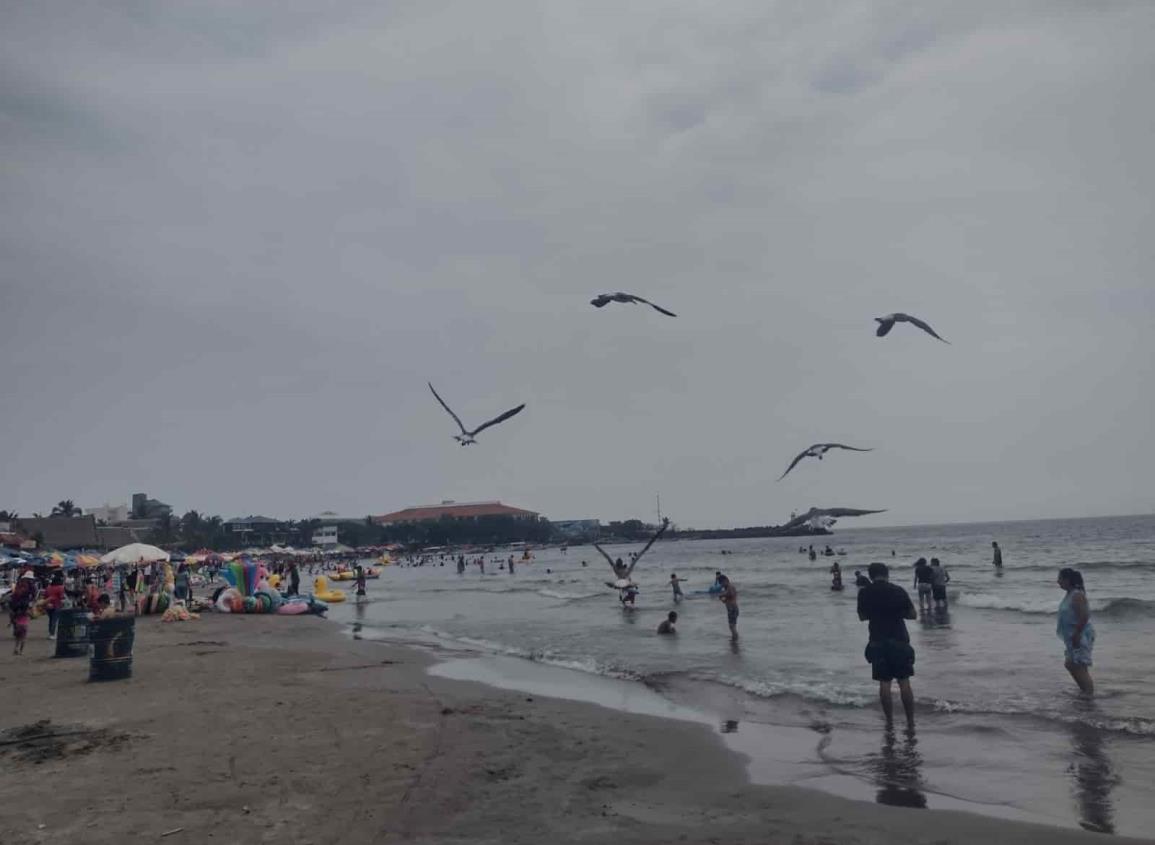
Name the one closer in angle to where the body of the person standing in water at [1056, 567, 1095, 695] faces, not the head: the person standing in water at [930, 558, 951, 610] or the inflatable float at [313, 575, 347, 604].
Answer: the inflatable float

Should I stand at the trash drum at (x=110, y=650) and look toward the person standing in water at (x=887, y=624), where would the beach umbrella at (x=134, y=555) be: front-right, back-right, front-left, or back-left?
back-left

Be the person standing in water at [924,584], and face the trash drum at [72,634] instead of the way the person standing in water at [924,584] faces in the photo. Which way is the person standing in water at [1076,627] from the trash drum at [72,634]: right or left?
left

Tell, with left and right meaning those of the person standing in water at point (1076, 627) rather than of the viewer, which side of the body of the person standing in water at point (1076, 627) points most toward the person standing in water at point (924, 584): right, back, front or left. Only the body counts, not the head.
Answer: right

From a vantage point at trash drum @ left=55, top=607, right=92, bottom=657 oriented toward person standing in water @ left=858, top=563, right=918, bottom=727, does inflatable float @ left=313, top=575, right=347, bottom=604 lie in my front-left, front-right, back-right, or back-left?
back-left

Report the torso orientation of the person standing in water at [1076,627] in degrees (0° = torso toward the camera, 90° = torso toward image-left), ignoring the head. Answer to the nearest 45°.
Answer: approximately 90°

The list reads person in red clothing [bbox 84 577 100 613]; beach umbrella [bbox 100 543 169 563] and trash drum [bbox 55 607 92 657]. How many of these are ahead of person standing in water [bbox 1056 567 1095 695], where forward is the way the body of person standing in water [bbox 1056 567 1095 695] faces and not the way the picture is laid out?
3

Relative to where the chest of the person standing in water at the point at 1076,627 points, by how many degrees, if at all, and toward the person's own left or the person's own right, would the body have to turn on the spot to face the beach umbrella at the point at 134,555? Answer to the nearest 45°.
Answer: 0° — they already face it

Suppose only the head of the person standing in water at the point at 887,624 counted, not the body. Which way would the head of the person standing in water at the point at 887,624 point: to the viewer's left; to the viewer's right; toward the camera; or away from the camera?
away from the camera

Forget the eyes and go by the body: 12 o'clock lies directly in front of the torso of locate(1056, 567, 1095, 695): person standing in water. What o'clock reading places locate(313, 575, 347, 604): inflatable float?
The inflatable float is roughly at 1 o'clock from the person standing in water.

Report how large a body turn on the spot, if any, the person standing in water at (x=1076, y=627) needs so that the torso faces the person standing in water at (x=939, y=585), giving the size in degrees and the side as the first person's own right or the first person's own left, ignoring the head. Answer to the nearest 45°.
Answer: approximately 90° to the first person's own right
